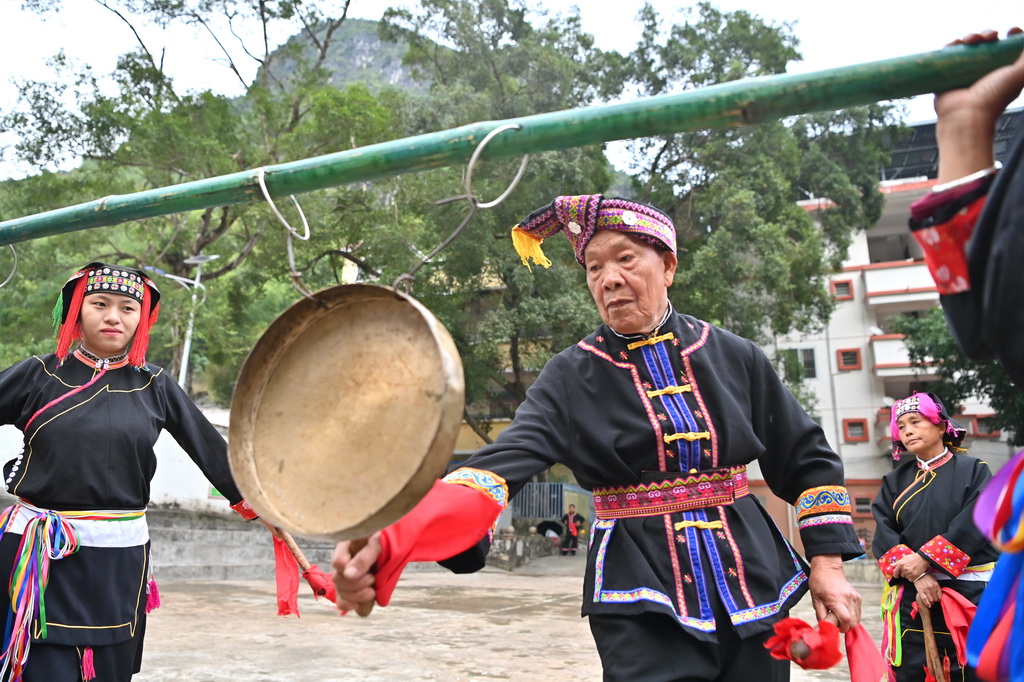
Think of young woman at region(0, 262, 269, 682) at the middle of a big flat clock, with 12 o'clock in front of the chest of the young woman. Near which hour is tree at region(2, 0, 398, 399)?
The tree is roughly at 6 o'clock from the young woman.

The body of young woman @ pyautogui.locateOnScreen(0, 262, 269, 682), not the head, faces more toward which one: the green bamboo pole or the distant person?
the green bamboo pole

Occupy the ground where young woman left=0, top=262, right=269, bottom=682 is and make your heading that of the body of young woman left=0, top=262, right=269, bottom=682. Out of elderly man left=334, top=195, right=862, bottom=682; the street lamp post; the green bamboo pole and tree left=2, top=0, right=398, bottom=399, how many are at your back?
2

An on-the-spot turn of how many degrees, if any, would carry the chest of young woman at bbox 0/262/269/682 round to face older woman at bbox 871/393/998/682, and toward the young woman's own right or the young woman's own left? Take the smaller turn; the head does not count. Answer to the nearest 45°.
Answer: approximately 90° to the young woman's own left

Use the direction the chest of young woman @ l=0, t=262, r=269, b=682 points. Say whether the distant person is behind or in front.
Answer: behind

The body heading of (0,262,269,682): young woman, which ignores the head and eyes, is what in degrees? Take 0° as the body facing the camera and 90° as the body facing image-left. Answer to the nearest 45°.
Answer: approximately 0°

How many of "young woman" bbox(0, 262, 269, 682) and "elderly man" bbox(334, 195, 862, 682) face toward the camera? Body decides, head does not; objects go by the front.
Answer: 2

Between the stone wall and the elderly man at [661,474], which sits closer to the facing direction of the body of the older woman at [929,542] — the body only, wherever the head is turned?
the elderly man
